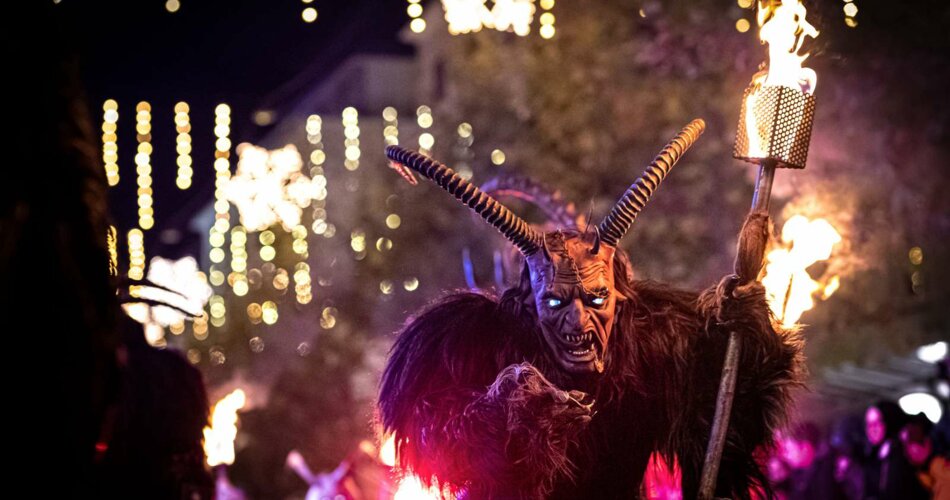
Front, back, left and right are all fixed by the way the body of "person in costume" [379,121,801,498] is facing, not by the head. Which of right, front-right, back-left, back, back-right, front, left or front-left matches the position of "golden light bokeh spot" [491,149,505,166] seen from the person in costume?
back

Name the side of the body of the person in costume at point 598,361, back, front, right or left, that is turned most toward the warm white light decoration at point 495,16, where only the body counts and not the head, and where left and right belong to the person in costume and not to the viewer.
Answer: back

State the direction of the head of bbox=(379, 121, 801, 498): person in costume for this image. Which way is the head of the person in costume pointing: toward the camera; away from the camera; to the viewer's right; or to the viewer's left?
toward the camera

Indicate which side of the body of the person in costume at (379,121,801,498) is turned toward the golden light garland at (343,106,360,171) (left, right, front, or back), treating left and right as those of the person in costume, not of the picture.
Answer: back

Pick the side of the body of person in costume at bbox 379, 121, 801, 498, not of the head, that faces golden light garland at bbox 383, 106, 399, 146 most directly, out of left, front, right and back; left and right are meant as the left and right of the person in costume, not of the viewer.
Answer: back

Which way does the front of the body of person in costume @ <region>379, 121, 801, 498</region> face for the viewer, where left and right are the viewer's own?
facing the viewer

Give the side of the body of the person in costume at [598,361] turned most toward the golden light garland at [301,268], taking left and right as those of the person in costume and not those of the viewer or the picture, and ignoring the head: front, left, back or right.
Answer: back
